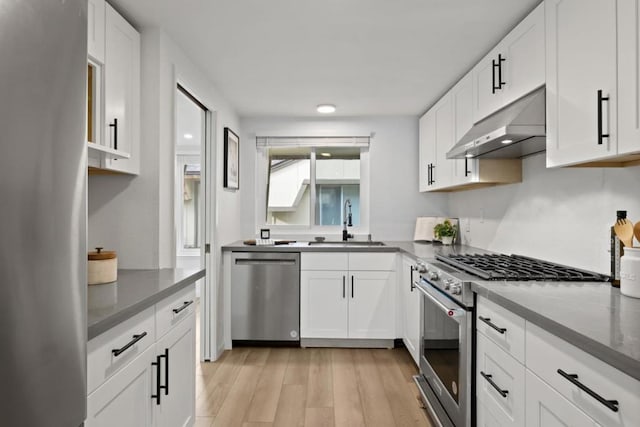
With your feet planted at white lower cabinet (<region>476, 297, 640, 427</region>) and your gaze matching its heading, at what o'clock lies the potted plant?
The potted plant is roughly at 4 o'clock from the white lower cabinet.

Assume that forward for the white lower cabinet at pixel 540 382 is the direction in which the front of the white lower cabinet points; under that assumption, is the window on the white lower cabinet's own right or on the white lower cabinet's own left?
on the white lower cabinet's own right

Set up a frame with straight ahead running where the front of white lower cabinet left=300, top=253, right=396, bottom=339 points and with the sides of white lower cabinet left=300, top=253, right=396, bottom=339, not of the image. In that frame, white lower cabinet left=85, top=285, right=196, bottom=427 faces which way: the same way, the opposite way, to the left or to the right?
to the left

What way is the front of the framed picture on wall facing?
to the viewer's right

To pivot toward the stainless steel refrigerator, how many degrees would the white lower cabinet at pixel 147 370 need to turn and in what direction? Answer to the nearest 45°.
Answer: approximately 45° to its right

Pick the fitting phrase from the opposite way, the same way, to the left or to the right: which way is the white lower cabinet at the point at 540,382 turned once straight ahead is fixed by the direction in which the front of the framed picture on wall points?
the opposite way

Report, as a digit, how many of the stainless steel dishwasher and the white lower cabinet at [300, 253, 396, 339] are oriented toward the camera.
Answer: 2

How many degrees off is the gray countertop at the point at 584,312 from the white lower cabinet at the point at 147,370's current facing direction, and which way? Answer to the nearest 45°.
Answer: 0° — it already faces it

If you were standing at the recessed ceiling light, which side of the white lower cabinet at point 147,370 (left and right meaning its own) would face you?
left

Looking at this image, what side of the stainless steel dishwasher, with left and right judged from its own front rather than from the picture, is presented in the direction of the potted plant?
left

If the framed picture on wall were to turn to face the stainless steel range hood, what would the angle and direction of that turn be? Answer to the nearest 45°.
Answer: approximately 45° to its right

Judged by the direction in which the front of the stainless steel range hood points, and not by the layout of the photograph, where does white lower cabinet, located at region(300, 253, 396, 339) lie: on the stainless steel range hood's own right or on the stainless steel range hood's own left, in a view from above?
on the stainless steel range hood's own right

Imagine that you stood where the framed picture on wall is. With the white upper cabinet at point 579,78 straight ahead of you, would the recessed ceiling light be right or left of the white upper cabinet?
left
